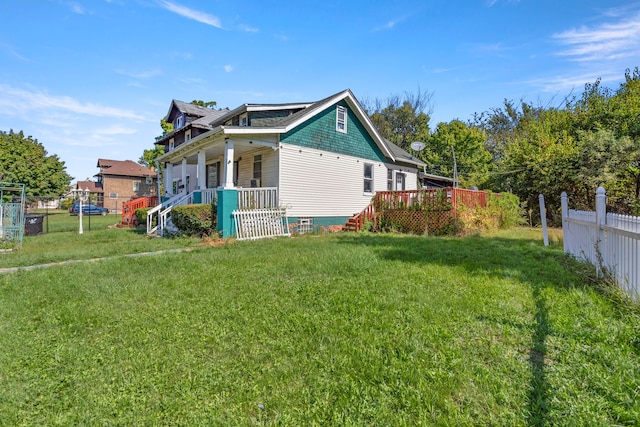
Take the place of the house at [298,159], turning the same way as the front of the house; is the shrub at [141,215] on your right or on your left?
on your right

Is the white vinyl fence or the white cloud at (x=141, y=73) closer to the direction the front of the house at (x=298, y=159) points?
the white cloud

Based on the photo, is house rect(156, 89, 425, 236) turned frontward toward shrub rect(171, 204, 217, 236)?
yes

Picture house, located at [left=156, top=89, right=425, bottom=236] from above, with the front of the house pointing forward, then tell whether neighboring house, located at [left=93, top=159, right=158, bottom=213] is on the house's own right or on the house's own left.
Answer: on the house's own right

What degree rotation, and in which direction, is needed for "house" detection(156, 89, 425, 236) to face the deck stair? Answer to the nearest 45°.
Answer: approximately 135° to its left

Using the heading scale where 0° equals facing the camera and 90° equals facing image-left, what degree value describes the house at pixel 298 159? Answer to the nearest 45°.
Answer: approximately 45°

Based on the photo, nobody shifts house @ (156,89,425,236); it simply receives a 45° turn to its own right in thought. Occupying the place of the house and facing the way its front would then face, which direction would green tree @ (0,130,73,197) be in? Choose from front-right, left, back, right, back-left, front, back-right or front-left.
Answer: front-right

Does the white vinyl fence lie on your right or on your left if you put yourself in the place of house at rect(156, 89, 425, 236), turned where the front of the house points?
on your left
